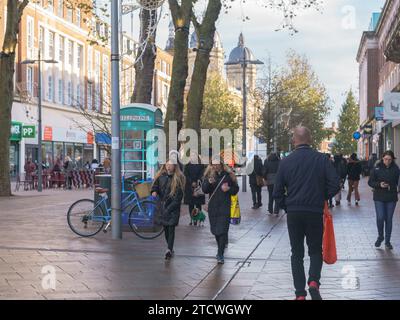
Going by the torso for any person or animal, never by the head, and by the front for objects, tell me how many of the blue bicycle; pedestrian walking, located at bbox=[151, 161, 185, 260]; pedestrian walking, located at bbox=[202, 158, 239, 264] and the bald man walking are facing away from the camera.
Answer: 1

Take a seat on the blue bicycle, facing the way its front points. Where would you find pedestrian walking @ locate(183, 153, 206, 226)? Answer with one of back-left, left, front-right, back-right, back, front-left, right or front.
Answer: front-left

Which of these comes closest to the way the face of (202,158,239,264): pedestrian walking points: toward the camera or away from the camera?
toward the camera

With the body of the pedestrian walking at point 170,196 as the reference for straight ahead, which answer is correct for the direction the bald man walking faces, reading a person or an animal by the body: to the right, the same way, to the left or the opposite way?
the opposite way

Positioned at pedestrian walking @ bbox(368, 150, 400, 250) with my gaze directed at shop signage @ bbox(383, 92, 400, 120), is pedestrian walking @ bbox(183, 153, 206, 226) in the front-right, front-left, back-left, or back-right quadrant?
front-left

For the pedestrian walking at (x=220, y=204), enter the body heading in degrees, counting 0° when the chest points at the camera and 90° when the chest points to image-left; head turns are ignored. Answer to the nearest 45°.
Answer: approximately 0°

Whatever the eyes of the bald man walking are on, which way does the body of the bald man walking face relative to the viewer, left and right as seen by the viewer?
facing away from the viewer

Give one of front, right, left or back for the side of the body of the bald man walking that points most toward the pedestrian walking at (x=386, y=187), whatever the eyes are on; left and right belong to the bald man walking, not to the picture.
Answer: front

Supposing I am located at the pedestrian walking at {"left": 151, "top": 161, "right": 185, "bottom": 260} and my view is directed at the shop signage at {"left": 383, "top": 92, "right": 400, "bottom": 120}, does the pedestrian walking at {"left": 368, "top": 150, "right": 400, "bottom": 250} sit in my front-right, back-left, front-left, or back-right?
front-right

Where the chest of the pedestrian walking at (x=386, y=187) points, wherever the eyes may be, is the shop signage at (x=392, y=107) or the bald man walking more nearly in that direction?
the bald man walking

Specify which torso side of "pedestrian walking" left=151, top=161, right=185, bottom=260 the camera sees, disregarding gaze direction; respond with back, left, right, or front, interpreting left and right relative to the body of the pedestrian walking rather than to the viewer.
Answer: front

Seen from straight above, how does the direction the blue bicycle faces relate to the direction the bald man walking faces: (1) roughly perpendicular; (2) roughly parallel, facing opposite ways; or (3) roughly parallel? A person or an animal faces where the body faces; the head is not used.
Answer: roughly perpendicular

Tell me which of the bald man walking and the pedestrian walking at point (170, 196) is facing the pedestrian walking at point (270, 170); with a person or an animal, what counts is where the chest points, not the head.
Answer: the bald man walking

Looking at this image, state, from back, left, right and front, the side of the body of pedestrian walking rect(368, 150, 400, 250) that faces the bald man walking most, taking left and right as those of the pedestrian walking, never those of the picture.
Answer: front

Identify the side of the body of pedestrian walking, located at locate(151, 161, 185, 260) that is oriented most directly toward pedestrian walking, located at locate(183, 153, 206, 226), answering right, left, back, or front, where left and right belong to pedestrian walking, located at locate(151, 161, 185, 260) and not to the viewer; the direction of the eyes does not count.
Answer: back

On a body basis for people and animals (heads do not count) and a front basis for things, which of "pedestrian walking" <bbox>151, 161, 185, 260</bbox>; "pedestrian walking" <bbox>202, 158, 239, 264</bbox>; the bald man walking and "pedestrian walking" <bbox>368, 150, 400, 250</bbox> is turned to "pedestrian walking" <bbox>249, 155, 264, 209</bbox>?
the bald man walking

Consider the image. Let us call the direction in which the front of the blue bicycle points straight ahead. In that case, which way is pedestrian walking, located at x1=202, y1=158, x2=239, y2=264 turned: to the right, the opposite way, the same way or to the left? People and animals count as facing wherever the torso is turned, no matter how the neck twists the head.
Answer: to the right

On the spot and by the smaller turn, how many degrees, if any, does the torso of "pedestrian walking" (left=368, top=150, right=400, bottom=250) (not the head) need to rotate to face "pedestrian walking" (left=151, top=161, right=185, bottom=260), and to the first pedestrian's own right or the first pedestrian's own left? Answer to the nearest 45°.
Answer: approximately 45° to the first pedestrian's own right

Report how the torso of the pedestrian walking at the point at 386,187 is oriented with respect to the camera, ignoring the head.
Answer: toward the camera

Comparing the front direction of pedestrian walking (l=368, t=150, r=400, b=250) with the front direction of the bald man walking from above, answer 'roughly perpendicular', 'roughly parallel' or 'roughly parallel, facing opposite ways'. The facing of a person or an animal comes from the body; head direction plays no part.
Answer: roughly parallel, facing opposite ways

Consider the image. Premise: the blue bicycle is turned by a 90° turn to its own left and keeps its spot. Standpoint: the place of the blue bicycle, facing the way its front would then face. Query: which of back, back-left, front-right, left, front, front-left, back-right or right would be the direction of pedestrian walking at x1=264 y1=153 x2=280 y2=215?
front-right

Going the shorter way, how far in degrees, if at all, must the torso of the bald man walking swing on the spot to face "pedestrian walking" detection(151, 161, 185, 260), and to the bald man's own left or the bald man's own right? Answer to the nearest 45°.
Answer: approximately 45° to the bald man's own left

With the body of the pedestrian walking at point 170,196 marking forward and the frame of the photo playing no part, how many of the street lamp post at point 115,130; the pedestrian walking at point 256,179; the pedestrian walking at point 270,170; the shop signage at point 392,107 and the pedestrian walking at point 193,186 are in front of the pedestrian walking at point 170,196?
0
